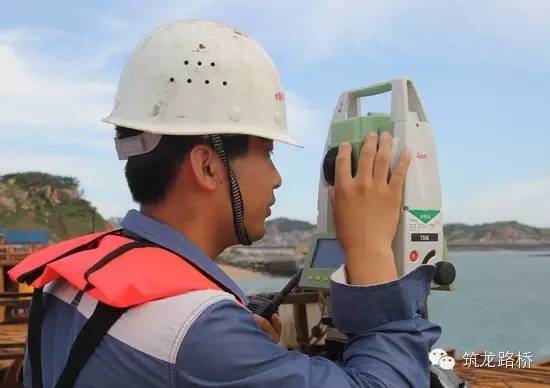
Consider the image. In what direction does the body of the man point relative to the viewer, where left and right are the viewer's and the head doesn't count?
facing away from the viewer and to the right of the viewer

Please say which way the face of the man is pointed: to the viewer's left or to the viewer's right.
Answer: to the viewer's right

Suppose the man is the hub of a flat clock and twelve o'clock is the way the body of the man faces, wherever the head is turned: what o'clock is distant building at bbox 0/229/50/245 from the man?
The distant building is roughly at 10 o'clock from the man.
